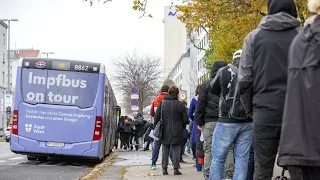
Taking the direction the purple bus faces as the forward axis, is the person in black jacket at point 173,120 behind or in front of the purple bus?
behind

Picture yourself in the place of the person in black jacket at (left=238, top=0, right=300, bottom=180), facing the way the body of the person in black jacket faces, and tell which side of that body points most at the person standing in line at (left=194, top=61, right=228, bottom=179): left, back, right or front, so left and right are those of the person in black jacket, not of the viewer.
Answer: front

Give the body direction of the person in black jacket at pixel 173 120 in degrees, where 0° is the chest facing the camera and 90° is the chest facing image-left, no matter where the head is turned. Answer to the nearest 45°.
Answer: approximately 180°

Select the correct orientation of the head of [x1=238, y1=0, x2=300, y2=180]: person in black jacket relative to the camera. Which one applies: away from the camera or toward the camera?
away from the camera

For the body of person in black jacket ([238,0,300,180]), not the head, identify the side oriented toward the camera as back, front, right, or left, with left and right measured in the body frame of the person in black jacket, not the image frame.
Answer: back

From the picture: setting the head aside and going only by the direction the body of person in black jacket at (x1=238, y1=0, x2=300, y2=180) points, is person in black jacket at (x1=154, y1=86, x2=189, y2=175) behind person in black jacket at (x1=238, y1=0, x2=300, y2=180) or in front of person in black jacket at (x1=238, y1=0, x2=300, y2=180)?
in front

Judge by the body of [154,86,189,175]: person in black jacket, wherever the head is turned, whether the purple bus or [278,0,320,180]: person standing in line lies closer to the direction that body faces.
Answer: the purple bus

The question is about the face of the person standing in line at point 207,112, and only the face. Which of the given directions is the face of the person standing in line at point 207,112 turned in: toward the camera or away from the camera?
away from the camera

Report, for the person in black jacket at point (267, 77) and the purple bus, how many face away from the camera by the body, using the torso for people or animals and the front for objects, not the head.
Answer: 2

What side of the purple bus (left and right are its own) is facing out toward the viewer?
back

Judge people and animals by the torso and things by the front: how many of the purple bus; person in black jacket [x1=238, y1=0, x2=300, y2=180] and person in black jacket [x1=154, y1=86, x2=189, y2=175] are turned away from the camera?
3
